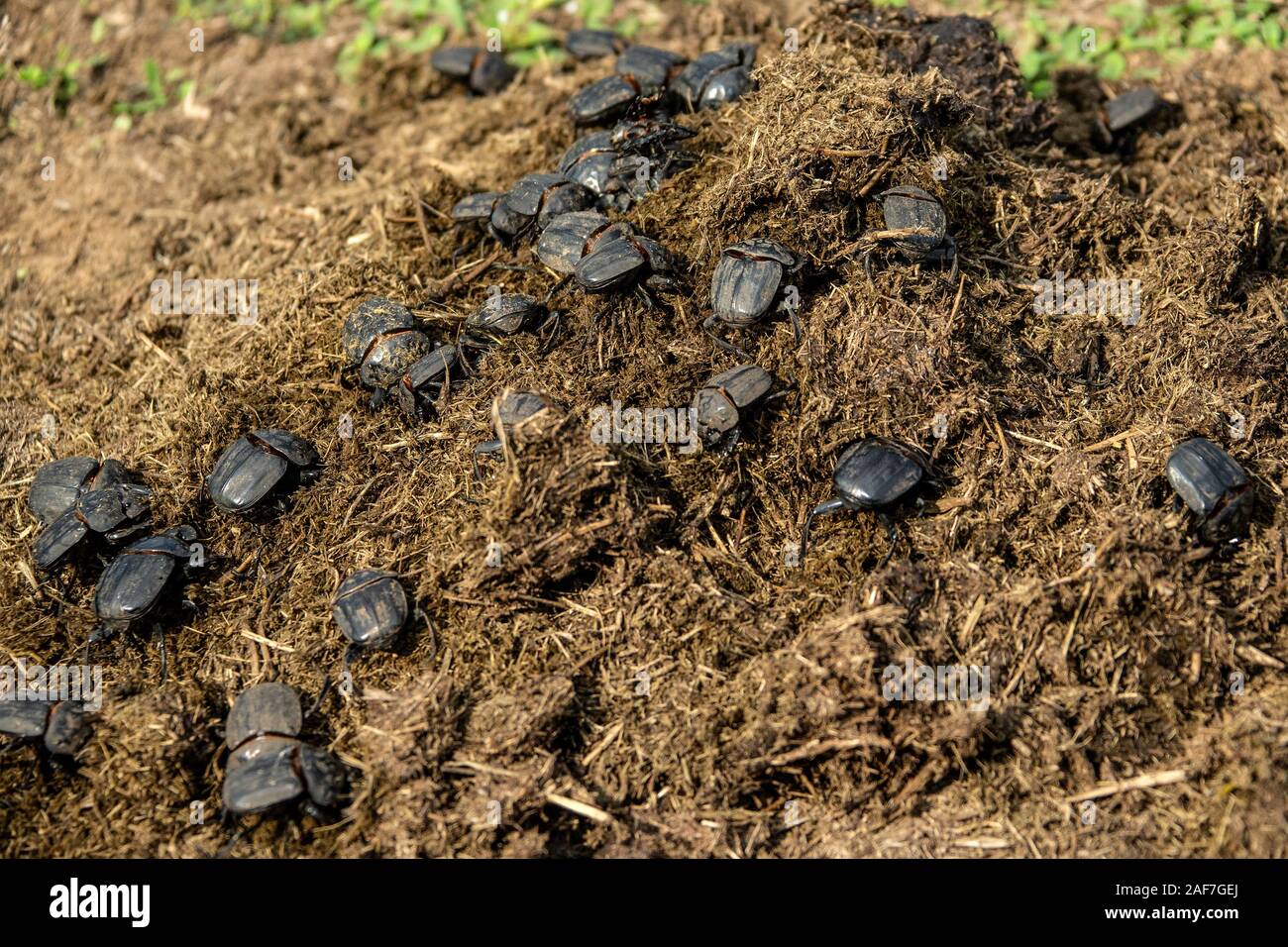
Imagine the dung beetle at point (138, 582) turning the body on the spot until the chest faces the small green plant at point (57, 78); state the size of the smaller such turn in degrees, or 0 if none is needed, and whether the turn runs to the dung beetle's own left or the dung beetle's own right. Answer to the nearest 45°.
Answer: approximately 45° to the dung beetle's own left

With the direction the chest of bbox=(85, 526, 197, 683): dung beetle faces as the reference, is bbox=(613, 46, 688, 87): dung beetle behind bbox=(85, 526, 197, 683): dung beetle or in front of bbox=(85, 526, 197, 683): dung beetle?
in front

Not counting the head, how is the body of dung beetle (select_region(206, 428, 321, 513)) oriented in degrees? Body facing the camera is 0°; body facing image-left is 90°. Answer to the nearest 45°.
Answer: approximately 225°

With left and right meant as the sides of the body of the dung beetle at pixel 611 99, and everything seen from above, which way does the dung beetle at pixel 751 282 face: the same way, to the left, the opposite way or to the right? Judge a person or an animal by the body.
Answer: to the left

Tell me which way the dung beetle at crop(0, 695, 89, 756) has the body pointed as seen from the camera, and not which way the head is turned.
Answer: to the viewer's right

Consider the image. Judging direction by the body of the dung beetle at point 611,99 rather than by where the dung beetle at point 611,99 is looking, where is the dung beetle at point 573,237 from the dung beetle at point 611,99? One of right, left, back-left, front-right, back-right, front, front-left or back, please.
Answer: right

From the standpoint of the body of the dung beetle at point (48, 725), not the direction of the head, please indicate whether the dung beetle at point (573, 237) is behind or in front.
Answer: in front

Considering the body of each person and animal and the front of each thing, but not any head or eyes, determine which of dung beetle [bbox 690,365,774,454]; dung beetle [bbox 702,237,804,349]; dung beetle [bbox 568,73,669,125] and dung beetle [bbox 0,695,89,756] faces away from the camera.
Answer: dung beetle [bbox 702,237,804,349]

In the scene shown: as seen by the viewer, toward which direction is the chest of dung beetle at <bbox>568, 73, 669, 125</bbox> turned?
to the viewer's right

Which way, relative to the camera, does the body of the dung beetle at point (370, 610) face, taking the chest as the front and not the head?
away from the camera
